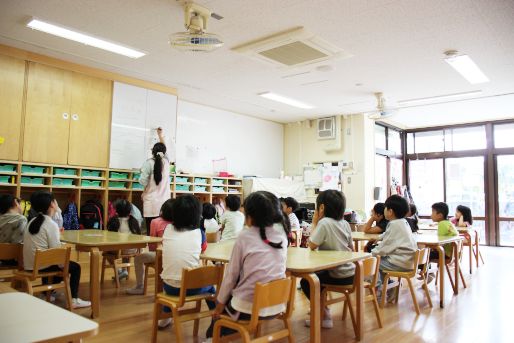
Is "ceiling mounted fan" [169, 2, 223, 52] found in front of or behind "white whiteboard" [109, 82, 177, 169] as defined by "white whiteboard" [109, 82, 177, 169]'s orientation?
in front

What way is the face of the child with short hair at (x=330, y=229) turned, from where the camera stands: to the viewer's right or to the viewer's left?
to the viewer's left

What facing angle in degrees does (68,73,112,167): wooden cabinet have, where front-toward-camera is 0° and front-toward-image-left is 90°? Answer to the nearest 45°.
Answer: approximately 315°

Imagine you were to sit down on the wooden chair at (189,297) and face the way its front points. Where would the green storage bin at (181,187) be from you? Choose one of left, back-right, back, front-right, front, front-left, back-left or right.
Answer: front-right

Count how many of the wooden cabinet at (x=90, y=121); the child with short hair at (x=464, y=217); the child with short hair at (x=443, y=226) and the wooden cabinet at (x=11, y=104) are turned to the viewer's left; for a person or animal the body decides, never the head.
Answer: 2

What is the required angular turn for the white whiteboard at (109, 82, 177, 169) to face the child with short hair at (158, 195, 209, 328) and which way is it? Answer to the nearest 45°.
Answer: approximately 45° to its right

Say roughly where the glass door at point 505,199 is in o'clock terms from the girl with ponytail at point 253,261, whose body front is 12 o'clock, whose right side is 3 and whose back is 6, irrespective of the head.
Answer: The glass door is roughly at 3 o'clock from the girl with ponytail.

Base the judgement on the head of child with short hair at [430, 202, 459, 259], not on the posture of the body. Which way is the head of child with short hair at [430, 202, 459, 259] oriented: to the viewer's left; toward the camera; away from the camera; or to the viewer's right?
to the viewer's left

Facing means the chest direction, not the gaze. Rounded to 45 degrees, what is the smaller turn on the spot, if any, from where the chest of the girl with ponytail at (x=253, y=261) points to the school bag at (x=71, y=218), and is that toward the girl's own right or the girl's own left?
0° — they already face it

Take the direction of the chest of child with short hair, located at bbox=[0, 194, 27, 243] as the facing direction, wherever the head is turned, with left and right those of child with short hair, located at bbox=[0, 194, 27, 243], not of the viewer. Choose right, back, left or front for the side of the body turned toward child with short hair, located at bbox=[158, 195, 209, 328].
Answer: right
